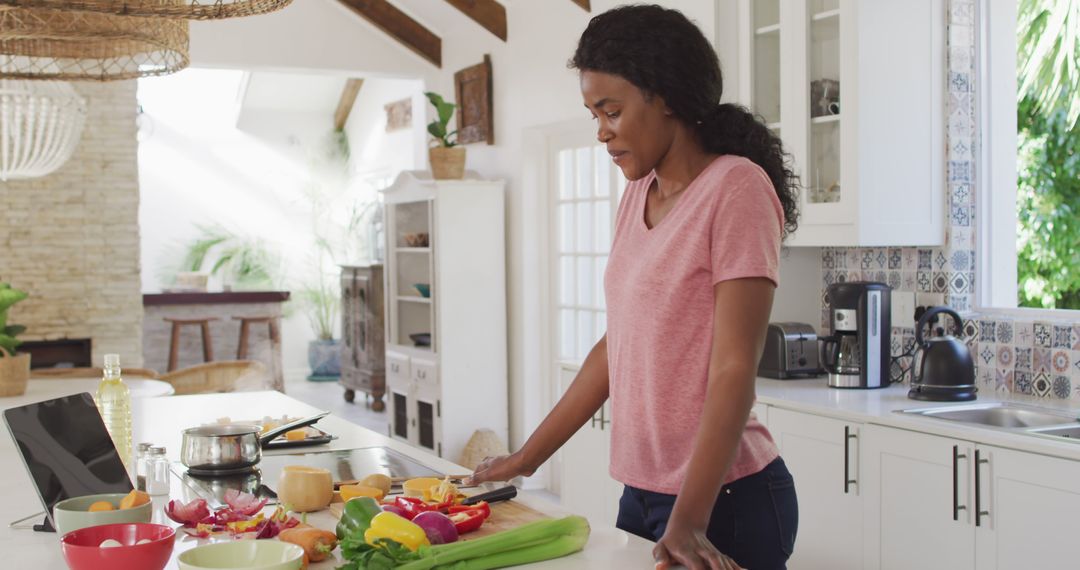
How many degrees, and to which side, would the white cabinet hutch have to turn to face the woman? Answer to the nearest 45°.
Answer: approximately 45° to its left

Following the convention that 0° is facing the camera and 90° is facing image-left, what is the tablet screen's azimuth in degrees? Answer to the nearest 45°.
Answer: approximately 315°

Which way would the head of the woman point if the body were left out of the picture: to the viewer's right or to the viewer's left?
to the viewer's left

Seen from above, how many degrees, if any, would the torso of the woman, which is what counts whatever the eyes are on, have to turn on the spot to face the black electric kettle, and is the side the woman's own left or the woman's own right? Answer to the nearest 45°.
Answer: approximately 180°

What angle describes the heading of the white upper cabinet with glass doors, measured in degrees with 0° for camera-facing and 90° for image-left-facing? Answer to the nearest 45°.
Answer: approximately 45°
